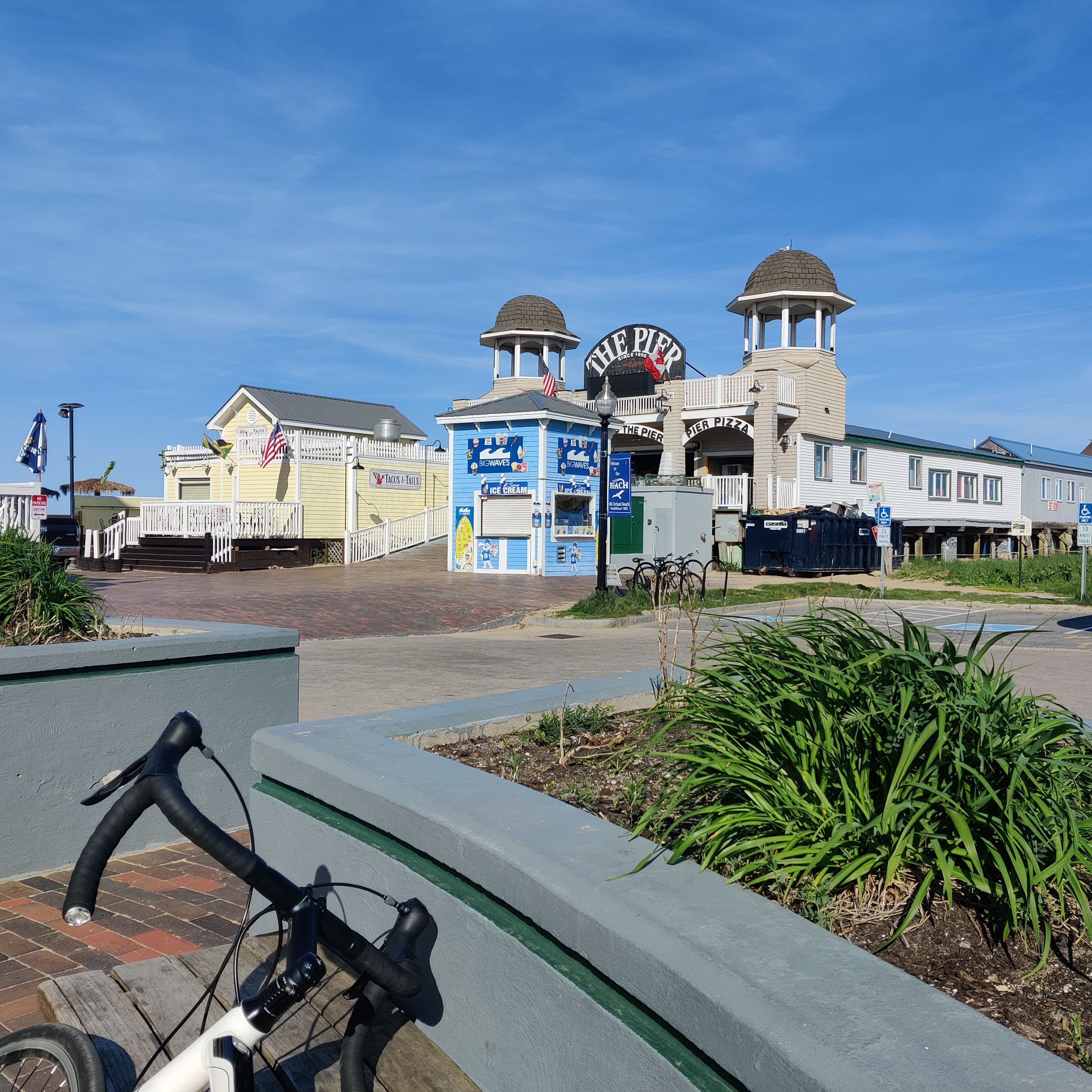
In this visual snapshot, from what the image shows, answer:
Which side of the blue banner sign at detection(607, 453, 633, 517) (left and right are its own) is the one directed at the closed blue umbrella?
right

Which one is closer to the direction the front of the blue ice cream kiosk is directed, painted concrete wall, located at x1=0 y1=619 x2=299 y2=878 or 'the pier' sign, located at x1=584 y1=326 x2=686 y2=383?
the painted concrete wall

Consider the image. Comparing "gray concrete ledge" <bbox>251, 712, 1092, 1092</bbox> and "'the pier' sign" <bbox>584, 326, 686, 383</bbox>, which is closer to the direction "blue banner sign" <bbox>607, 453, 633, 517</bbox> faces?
the gray concrete ledge

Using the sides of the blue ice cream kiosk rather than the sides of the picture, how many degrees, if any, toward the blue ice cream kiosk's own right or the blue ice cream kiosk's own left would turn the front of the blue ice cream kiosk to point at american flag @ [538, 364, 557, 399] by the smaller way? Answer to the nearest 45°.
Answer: approximately 135° to the blue ice cream kiosk's own right

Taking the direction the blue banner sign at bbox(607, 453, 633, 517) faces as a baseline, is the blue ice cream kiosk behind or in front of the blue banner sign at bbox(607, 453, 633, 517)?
behind

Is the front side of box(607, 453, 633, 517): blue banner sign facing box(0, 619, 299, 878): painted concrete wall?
yes

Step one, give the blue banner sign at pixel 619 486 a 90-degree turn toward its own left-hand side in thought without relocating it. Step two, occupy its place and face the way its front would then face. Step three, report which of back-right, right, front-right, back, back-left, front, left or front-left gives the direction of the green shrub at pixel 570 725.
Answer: right

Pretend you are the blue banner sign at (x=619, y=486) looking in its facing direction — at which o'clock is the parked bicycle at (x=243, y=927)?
The parked bicycle is roughly at 12 o'clock from the blue banner sign.

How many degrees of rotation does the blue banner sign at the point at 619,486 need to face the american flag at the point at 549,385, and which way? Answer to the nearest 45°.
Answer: approximately 180°

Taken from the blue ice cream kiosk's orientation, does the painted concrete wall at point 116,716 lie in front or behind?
in front

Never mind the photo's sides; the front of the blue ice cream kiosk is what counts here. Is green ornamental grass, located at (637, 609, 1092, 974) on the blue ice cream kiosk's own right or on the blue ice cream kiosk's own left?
on the blue ice cream kiosk's own left

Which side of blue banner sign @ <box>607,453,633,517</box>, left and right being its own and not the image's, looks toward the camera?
front

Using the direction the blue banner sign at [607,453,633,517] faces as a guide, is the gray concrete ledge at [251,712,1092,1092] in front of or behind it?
in front

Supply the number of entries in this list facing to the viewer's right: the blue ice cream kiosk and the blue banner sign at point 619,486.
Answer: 0

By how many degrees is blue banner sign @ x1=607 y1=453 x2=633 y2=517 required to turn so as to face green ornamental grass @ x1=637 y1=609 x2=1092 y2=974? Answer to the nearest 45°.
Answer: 0° — it already faces it
